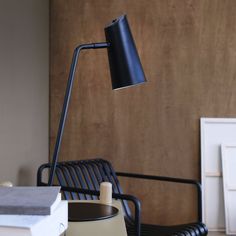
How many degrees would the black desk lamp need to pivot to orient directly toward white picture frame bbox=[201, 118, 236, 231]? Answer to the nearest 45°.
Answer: approximately 45° to its left

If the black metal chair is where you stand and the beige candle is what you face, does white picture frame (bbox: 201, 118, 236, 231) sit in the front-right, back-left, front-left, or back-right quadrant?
back-left

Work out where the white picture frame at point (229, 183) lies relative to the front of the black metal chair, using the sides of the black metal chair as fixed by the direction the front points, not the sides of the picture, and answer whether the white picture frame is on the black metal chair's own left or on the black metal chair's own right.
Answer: on the black metal chair's own left

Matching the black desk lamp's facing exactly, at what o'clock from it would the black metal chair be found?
The black metal chair is roughly at 9 o'clock from the black desk lamp.

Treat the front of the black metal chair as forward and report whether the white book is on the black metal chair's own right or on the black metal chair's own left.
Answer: on the black metal chair's own right

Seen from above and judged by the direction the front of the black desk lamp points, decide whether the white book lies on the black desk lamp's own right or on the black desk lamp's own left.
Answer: on the black desk lamp's own right

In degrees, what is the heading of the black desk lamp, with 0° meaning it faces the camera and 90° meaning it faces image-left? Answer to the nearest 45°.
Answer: approximately 270°

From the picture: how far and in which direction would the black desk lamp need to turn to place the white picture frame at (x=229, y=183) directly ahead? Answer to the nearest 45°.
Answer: approximately 45° to its left

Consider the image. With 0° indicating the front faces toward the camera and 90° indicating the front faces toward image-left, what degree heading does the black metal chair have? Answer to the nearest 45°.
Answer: approximately 315°

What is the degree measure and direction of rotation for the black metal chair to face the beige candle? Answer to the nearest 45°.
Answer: approximately 45° to its right
